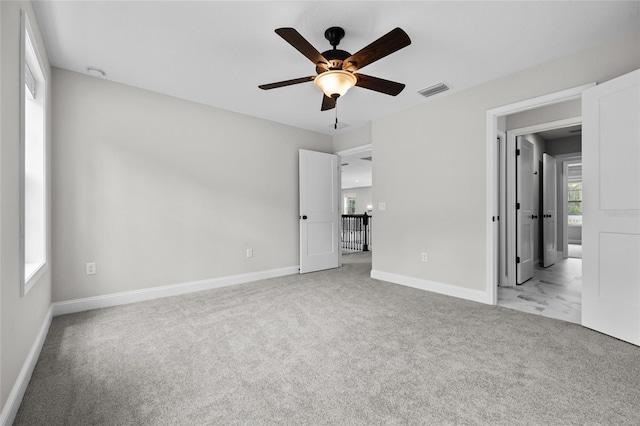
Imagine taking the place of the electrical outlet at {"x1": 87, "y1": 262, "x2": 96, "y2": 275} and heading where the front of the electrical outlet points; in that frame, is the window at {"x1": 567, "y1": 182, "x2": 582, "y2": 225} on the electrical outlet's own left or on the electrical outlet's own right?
on the electrical outlet's own left

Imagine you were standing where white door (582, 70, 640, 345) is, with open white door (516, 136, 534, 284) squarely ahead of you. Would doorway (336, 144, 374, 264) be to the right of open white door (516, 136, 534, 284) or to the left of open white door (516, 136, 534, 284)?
left

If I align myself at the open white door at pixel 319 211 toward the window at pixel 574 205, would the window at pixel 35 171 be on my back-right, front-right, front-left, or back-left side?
back-right

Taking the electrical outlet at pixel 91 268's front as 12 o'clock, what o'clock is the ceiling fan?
The ceiling fan is roughly at 11 o'clock from the electrical outlet.

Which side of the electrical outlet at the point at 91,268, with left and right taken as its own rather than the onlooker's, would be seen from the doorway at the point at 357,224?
left

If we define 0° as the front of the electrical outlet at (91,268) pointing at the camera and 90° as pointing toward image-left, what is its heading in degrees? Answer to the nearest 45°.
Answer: approximately 0°

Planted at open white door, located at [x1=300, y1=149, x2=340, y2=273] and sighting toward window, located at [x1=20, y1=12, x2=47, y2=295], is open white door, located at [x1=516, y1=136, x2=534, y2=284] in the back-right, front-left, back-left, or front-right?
back-left

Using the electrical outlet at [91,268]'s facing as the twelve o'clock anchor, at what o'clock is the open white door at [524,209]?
The open white door is roughly at 10 o'clock from the electrical outlet.
